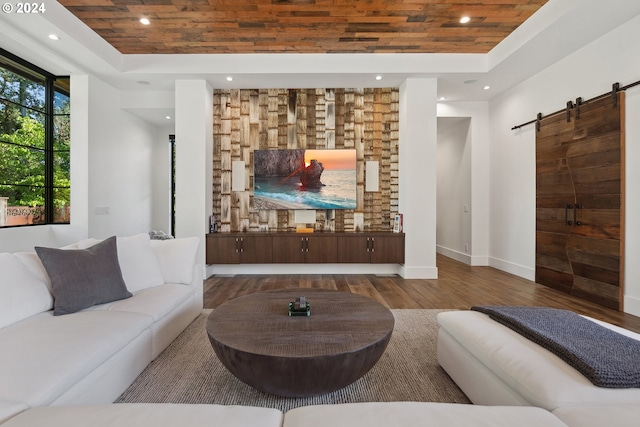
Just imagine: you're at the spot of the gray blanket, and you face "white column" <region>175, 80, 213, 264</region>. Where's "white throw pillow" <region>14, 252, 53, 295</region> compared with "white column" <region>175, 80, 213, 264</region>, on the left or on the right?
left

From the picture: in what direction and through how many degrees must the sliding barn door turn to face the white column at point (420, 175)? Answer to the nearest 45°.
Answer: approximately 45° to its right

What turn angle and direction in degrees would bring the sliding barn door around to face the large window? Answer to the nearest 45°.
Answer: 0° — it already faces it

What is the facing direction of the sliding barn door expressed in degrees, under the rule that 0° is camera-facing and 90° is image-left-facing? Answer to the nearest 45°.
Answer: approximately 45°

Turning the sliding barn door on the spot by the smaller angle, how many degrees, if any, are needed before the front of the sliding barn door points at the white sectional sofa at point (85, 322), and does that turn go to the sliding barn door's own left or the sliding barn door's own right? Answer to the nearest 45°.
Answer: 0° — it already faces it

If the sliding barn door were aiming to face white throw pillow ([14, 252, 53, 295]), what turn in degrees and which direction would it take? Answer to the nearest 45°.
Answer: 0° — it already faces it

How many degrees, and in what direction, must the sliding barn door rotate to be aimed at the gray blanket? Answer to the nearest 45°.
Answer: approximately 45° to its left
